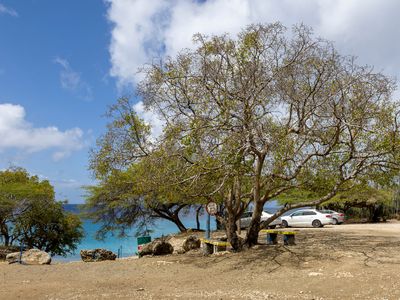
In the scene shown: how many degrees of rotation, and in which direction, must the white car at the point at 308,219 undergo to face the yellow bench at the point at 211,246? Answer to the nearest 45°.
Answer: approximately 90° to its left

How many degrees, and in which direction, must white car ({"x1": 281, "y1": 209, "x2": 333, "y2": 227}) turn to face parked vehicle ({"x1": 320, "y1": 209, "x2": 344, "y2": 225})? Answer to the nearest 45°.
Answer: approximately 135° to its right

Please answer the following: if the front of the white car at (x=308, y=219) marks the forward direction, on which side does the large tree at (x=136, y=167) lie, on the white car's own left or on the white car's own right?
on the white car's own left

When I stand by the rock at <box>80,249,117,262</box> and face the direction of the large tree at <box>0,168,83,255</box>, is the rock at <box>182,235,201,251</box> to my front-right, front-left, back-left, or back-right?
back-right

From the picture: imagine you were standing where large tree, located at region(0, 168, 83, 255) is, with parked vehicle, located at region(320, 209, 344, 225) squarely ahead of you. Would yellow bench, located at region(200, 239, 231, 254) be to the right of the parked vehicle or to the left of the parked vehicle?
right

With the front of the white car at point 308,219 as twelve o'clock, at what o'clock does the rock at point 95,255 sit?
The rock is roughly at 10 o'clock from the white car.

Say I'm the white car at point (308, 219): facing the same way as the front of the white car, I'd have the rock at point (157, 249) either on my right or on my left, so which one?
on my left

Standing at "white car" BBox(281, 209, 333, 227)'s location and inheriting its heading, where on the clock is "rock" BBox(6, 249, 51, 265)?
The rock is roughly at 10 o'clock from the white car.

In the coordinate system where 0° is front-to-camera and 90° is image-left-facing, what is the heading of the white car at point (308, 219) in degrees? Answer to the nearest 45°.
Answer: approximately 90°

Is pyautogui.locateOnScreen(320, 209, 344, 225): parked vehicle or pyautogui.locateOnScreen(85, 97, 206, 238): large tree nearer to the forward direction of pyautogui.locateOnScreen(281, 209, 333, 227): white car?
the large tree

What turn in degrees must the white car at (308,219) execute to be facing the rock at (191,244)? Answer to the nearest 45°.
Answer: approximately 90° to its left
